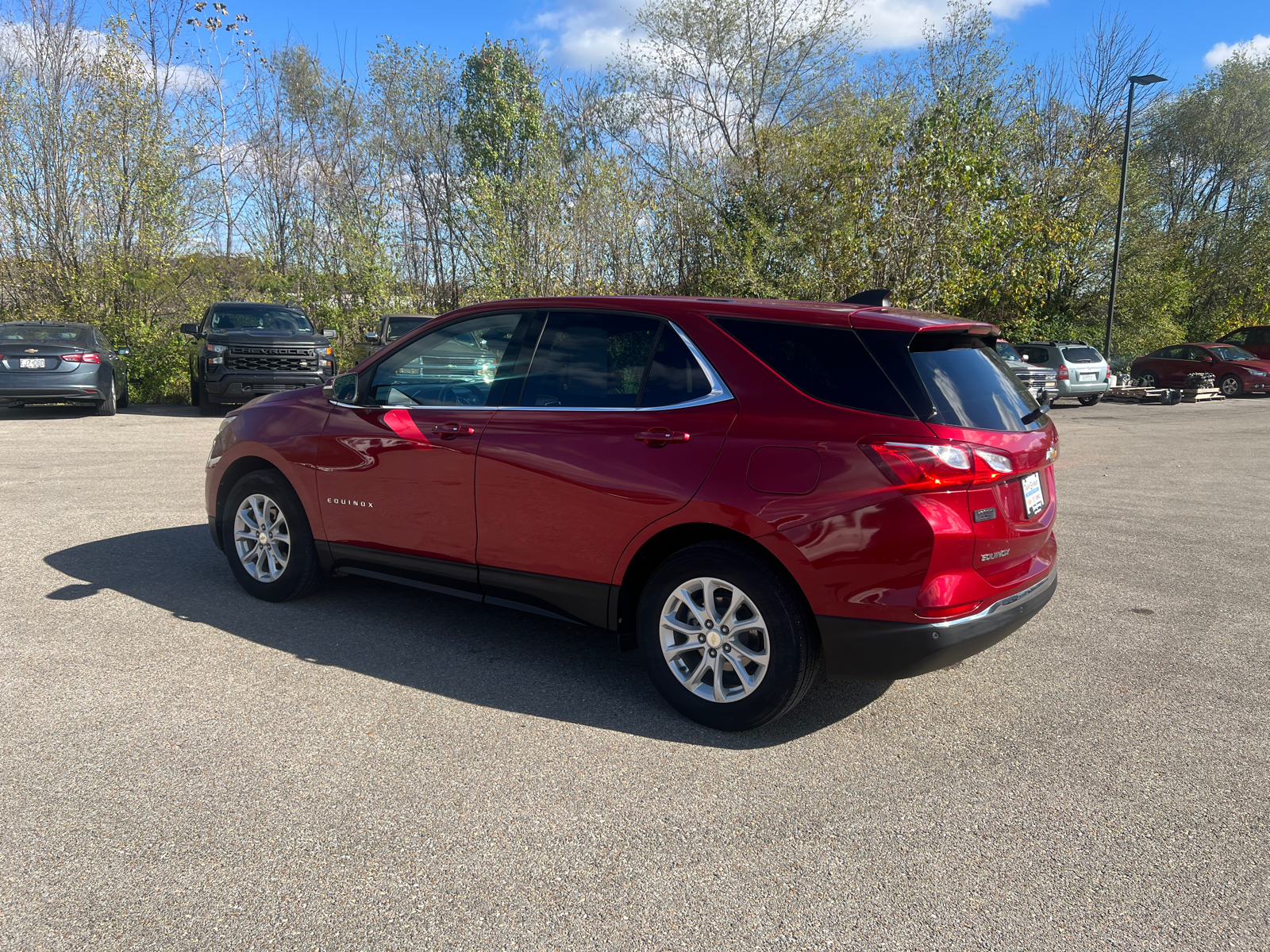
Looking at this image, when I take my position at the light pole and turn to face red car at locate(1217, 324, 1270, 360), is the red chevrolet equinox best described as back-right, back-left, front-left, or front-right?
back-right

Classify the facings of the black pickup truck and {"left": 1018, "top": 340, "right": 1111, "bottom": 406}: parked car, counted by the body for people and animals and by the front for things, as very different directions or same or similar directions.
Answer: very different directions

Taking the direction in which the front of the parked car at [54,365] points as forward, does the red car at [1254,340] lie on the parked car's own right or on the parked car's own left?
on the parked car's own right

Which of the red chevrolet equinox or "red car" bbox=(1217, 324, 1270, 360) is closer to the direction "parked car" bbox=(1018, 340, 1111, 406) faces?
the red car

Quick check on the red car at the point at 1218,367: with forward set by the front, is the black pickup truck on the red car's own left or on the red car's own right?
on the red car's own right

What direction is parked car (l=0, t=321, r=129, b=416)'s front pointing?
away from the camera

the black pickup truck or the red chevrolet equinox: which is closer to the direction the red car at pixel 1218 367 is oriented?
the red chevrolet equinox

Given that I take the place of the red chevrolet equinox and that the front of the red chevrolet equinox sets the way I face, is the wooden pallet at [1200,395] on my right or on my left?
on my right

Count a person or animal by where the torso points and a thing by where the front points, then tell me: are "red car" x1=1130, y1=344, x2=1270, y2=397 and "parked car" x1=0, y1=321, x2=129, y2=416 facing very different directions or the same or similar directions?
very different directions

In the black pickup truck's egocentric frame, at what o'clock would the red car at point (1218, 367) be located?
The red car is roughly at 9 o'clock from the black pickup truck.

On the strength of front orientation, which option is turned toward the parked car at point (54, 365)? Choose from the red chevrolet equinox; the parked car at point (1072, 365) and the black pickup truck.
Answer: the red chevrolet equinox

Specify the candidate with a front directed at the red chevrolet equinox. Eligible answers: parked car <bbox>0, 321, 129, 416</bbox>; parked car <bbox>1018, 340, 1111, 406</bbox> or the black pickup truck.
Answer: the black pickup truck

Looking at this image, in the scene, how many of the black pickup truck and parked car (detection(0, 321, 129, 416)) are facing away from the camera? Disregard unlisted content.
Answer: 1
